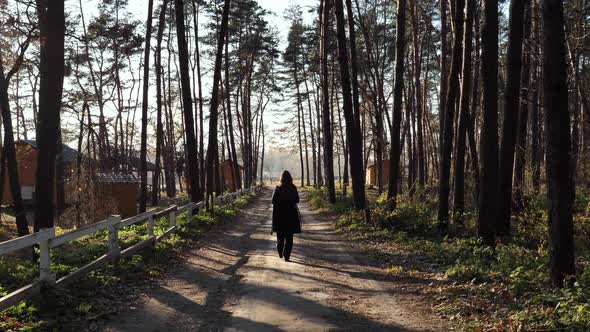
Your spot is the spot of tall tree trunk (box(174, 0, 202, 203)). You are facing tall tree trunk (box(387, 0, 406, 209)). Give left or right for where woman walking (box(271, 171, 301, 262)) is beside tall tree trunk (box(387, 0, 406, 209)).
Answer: right

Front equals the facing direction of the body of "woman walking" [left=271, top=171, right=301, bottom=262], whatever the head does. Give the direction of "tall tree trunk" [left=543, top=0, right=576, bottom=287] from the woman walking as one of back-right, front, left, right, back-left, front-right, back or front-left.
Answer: back-right

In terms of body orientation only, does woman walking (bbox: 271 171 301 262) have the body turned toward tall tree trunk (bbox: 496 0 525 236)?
no

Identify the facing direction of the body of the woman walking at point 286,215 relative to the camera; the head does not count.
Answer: away from the camera

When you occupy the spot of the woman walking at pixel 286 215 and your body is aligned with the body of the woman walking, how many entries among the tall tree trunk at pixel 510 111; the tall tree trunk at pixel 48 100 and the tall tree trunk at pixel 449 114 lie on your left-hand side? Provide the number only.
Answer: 1

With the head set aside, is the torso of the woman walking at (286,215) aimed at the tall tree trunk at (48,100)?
no

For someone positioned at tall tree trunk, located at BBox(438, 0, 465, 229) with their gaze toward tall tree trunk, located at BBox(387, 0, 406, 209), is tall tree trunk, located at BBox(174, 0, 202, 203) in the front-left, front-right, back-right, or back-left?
front-left

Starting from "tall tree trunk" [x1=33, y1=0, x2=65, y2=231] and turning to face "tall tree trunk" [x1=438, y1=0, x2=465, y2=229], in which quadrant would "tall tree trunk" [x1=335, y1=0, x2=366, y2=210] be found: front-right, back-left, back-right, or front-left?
front-left

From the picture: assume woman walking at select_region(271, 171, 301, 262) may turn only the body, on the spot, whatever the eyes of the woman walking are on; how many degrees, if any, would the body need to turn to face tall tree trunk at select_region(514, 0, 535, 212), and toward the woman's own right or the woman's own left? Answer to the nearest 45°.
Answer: approximately 45° to the woman's own right

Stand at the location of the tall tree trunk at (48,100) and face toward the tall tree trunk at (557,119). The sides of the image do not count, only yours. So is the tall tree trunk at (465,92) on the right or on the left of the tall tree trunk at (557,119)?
left

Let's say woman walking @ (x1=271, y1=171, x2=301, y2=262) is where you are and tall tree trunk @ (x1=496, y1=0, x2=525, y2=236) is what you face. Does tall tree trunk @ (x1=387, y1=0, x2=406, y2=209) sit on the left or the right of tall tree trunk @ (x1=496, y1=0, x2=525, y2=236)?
left

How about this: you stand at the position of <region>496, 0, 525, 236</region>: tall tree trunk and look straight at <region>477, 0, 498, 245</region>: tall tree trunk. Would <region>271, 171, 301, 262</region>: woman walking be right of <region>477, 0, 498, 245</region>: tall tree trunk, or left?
right

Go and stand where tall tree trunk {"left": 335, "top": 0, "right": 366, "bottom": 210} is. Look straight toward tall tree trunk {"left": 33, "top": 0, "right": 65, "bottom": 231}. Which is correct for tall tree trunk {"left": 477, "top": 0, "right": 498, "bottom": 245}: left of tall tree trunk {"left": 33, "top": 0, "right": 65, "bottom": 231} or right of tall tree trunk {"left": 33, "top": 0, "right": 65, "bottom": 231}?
left

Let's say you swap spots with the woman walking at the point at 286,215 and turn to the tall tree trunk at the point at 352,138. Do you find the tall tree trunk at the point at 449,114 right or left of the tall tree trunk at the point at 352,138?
right

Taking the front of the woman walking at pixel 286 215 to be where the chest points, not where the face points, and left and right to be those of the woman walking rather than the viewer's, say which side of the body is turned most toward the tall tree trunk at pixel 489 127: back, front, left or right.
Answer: right
